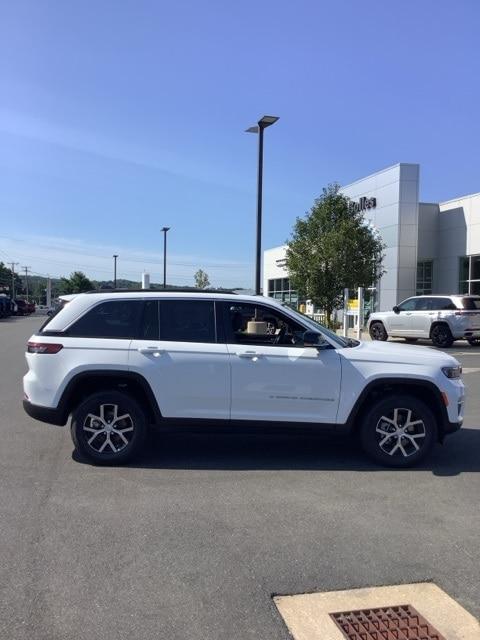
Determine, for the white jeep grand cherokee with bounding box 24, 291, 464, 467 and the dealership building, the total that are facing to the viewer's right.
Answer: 1

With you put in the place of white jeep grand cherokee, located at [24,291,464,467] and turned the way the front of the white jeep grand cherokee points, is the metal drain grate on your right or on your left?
on your right

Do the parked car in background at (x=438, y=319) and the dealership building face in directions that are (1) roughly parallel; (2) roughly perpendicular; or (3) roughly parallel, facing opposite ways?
roughly perpendicular

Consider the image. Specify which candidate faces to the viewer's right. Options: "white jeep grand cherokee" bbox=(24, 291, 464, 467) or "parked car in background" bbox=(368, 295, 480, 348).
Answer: the white jeep grand cherokee

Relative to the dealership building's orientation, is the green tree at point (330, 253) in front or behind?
in front

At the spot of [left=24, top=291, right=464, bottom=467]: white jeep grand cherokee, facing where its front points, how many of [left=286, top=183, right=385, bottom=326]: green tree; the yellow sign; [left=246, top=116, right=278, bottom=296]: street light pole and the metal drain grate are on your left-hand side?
3

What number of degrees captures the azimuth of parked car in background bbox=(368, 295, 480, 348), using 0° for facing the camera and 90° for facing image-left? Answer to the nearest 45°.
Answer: approximately 135°

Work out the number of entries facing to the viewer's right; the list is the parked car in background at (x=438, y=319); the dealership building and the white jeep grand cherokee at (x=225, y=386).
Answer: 1

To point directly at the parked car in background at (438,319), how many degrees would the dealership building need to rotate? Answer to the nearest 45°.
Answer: approximately 45° to its left

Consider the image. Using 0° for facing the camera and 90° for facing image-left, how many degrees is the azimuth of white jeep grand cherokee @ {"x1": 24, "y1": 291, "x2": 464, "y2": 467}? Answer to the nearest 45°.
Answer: approximately 270°

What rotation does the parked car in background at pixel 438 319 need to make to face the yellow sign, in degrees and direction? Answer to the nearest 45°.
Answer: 0° — it already faces it

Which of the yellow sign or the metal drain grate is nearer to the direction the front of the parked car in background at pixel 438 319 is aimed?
the yellow sign

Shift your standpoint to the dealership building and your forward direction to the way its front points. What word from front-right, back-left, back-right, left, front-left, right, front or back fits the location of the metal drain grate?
front-left

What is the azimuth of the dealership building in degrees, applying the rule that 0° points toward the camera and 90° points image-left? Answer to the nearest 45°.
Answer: approximately 45°

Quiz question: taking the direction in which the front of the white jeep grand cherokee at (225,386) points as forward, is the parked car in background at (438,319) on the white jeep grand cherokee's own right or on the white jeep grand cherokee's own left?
on the white jeep grand cherokee's own left
